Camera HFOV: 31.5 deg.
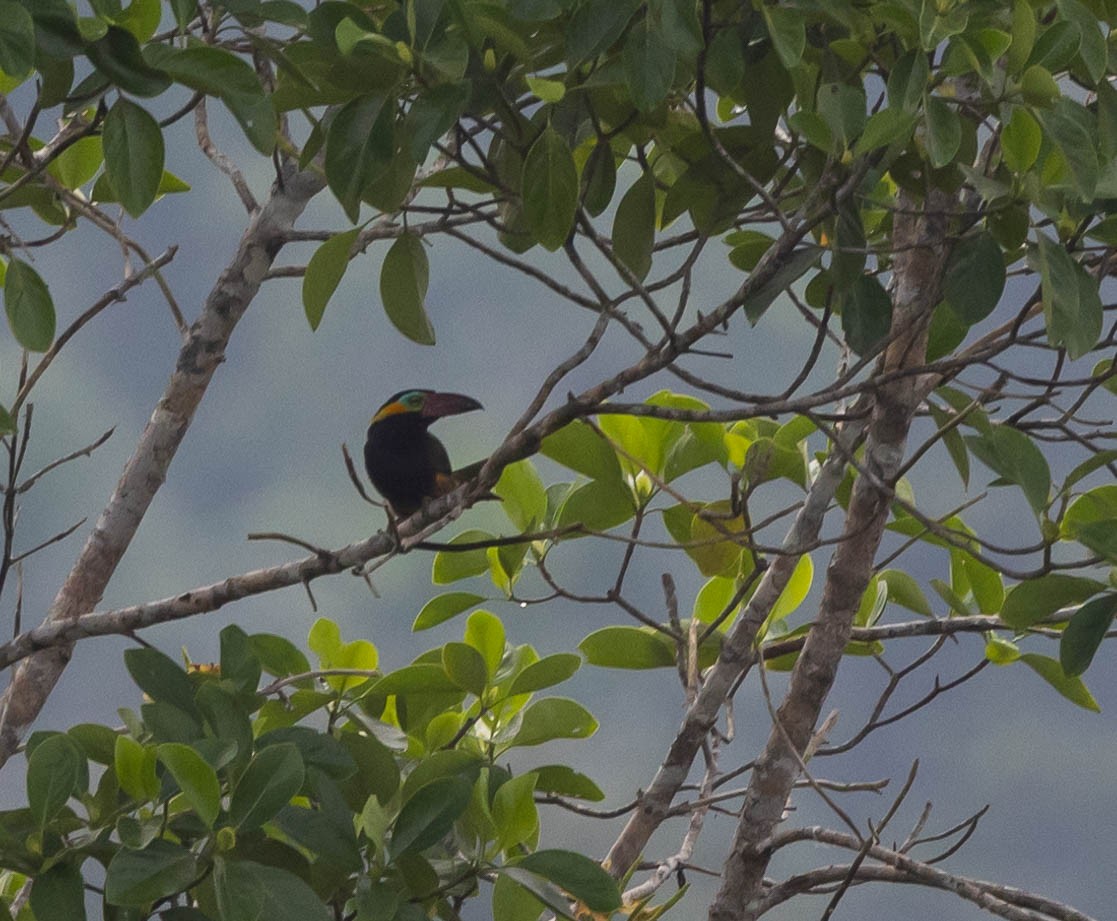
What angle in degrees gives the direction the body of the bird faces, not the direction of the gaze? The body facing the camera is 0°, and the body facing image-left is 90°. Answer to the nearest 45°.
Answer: approximately 45°
